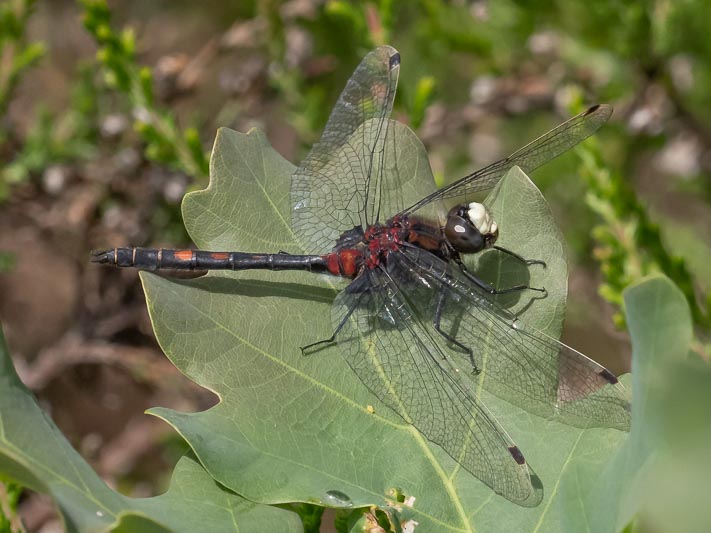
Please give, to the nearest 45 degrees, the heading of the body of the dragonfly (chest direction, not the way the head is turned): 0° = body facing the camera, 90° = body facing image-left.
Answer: approximately 270°

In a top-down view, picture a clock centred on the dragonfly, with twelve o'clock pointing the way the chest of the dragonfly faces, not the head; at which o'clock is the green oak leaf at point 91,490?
The green oak leaf is roughly at 4 o'clock from the dragonfly.
